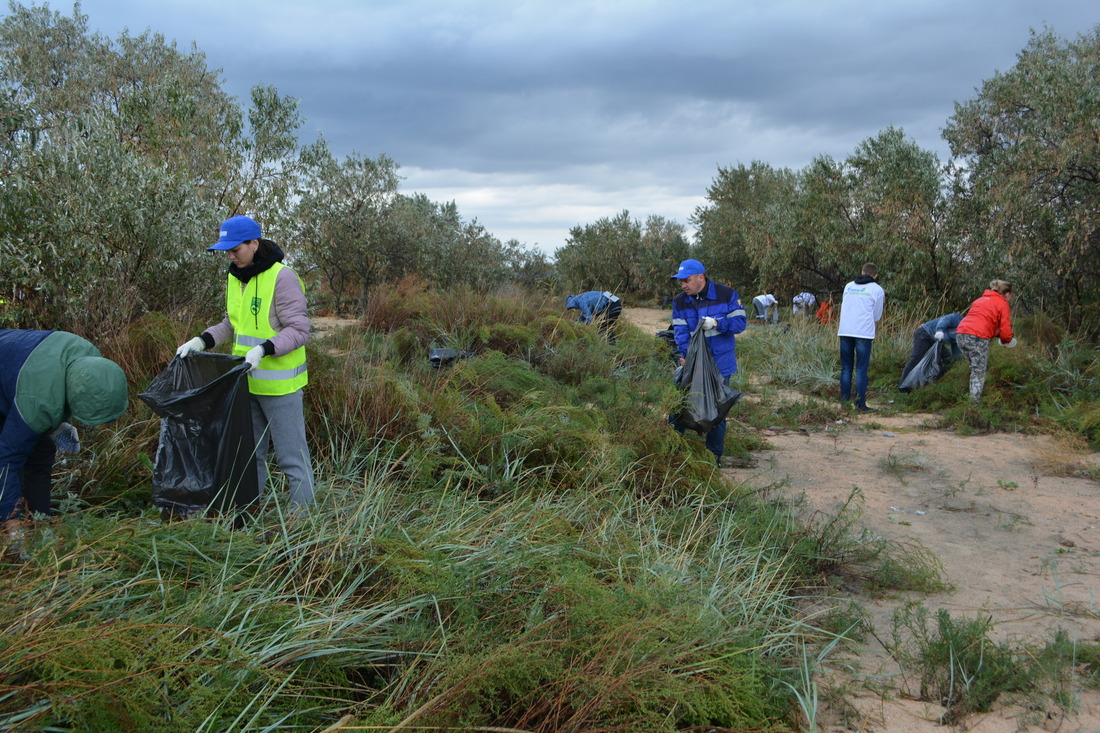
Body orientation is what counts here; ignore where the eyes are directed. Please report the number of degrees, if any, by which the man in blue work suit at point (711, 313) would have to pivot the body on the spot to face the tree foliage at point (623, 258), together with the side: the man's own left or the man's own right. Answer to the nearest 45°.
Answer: approximately 135° to the man's own right

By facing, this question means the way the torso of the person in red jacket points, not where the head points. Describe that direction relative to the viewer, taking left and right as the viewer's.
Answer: facing away from the viewer and to the right of the viewer

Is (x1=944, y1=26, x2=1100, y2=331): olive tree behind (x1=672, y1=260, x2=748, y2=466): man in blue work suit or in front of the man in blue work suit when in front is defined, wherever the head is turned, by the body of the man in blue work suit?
behind

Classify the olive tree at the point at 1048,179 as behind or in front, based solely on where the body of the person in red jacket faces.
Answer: in front

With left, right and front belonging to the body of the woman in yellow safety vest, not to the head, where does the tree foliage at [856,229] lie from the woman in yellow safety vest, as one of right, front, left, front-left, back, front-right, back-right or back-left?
back

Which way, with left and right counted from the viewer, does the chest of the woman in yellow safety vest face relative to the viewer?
facing the viewer and to the left of the viewer

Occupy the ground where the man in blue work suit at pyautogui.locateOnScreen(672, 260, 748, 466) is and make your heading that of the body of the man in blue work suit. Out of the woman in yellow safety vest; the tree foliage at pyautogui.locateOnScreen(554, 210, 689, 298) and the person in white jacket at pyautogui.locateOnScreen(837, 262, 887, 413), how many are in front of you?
1

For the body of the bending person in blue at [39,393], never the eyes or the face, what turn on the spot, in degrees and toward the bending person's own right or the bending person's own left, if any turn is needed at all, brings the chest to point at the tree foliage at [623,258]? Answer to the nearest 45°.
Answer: approximately 45° to the bending person's own left

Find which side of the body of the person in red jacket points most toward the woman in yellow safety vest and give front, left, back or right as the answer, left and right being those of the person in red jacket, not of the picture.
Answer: back

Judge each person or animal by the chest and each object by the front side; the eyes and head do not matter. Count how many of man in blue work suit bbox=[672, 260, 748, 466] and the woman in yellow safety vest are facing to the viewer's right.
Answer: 0

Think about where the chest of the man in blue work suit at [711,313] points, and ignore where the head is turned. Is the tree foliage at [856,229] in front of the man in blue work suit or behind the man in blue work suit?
behind

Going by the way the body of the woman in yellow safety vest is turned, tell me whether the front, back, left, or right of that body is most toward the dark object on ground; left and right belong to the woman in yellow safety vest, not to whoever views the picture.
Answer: back

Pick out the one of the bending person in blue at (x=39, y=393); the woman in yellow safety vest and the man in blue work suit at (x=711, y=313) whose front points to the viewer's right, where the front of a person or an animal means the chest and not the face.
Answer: the bending person in blue

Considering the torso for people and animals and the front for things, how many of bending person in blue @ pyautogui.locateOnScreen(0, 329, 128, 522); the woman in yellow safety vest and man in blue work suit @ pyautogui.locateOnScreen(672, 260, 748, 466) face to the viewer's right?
1

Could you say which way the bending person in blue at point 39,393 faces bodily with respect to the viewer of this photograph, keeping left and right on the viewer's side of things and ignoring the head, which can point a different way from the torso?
facing to the right of the viewer

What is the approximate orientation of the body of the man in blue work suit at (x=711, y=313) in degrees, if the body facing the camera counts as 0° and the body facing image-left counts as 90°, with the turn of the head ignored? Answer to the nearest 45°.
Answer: approximately 45°

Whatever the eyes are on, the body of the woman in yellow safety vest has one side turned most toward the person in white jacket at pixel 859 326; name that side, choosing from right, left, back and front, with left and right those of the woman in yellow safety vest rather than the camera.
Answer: back
